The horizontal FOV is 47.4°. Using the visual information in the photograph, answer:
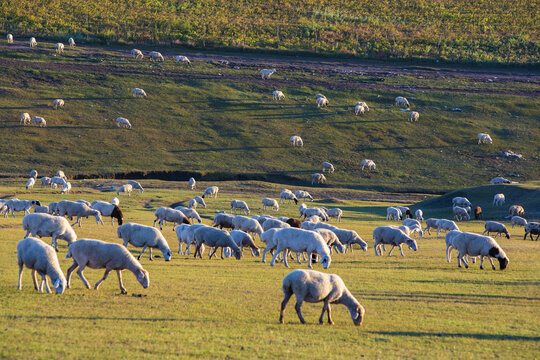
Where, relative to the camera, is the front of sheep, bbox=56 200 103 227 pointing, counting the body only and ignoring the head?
to the viewer's right

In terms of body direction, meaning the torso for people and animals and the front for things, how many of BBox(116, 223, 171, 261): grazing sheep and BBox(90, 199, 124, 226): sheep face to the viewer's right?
2

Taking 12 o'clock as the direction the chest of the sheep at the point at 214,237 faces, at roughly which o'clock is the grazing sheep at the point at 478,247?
The grazing sheep is roughly at 12 o'clock from the sheep.

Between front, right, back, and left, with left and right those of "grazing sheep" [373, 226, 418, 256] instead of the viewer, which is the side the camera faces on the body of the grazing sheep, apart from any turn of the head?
right

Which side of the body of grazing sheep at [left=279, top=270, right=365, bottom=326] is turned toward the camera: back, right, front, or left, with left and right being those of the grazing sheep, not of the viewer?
right

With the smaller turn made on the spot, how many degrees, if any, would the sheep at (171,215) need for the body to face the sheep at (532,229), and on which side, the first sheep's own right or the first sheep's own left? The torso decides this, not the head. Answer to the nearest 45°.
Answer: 0° — it already faces it

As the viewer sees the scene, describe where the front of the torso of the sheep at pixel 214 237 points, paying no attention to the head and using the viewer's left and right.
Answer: facing to the right of the viewer

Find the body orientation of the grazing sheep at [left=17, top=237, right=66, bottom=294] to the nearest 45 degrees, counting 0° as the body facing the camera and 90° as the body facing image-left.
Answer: approximately 315°

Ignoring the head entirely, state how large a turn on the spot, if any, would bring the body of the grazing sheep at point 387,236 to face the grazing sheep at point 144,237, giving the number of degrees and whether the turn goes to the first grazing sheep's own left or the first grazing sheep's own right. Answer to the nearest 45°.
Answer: approximately 135° to the first grazing sheep's own right

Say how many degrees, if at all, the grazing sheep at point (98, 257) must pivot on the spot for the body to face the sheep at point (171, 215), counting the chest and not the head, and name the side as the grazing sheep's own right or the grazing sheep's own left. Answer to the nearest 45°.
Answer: approximately 90° to the grazing sheep's own left

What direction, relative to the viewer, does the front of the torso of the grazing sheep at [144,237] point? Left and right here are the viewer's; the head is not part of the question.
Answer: facing to the right of the viewer

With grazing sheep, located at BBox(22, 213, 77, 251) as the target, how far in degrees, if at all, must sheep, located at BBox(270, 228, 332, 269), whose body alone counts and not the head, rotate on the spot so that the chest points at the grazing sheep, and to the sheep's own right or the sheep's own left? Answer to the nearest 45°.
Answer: approximately 180°

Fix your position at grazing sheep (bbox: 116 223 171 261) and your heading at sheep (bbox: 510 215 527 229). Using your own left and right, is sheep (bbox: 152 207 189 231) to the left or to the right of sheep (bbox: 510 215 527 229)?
left
